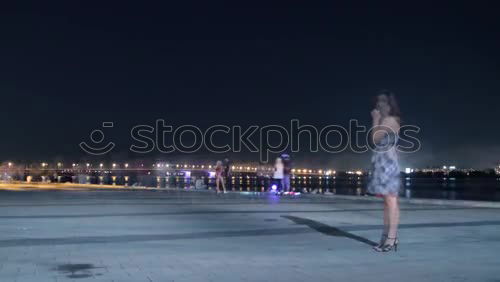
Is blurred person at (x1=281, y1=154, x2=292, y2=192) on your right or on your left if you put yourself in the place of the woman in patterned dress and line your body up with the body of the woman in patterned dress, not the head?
on your right

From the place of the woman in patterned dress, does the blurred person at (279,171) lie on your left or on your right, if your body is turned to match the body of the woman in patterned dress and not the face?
on your right
